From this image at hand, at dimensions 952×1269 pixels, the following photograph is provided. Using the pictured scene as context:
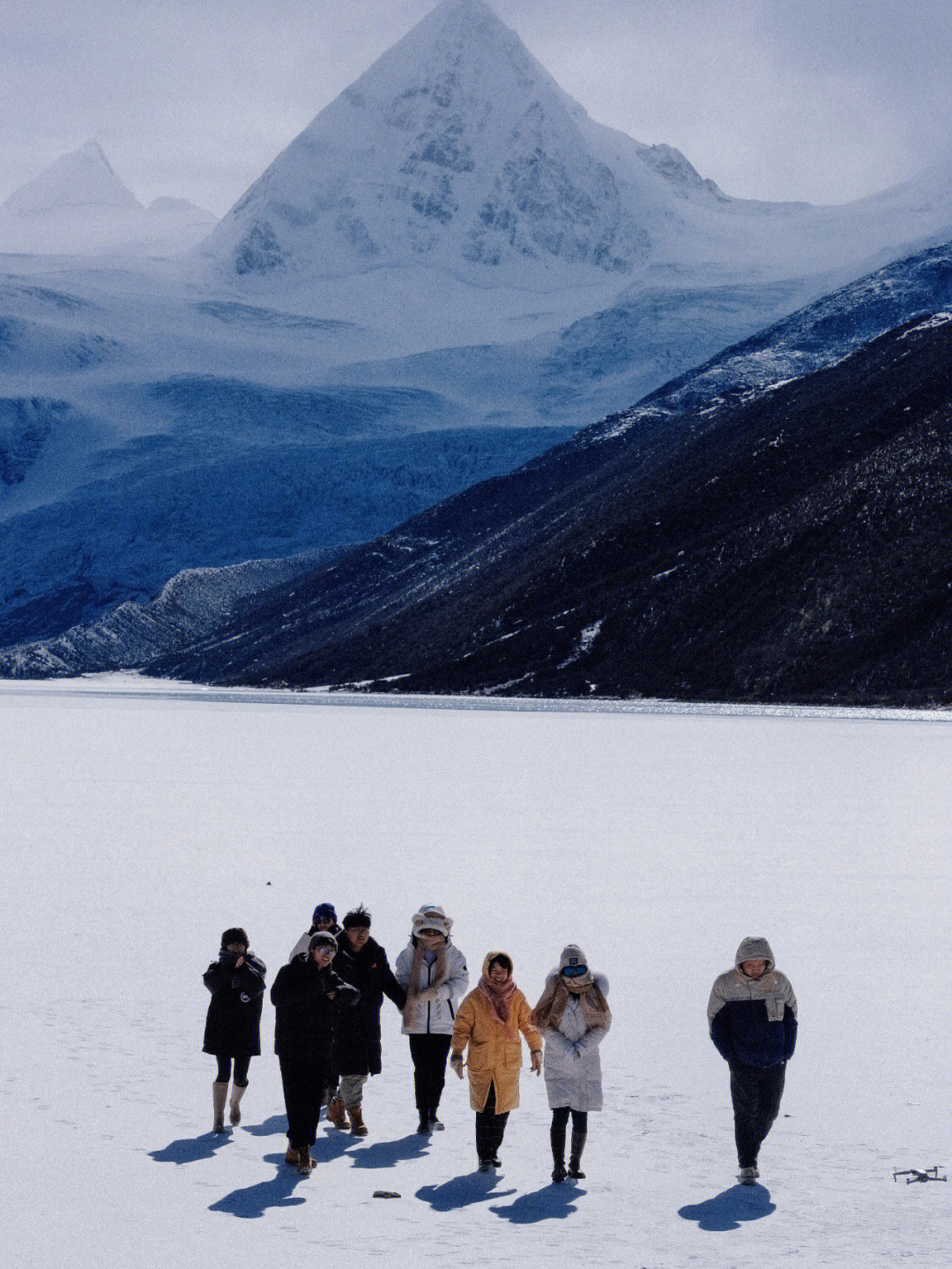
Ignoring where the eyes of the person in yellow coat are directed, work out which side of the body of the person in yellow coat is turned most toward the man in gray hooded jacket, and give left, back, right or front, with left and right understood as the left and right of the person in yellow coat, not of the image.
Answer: left

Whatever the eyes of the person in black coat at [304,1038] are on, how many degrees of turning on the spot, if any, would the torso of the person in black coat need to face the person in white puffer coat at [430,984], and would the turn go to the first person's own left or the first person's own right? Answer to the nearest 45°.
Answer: approximately 90° to the first person's own left

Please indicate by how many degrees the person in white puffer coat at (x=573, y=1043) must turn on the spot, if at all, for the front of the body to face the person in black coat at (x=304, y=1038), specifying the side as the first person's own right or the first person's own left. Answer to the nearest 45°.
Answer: approximately 90° to the first person's own right

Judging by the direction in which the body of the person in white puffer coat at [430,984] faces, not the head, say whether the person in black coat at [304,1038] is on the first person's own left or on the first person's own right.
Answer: on the first person's own right

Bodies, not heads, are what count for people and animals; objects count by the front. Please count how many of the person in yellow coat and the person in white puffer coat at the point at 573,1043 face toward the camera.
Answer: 2

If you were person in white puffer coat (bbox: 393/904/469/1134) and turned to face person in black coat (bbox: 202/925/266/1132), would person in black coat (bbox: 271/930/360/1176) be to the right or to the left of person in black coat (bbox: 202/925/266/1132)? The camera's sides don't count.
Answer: left

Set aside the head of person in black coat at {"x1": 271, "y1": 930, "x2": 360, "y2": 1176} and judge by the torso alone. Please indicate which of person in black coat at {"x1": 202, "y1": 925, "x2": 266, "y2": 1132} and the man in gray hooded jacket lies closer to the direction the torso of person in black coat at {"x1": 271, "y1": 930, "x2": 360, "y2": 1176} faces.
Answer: the man in gray hooded jacket
